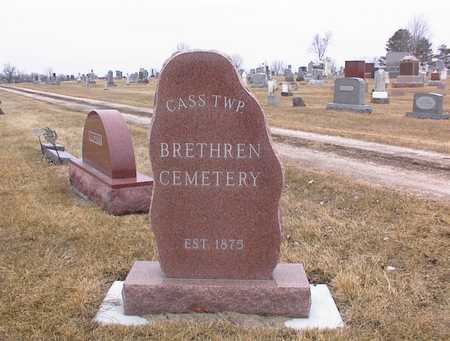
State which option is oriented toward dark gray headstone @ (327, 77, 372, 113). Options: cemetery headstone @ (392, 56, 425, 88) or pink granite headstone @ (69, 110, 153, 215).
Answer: the cemetery headstone

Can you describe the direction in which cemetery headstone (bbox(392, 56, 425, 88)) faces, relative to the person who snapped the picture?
facing the viewer

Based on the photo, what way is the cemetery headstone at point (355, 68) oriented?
toward the camera

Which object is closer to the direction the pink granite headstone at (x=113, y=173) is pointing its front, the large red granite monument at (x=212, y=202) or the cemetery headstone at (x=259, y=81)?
the large red granite monument

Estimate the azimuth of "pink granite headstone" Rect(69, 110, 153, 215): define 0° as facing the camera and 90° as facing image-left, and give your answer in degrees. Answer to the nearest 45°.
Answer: approximately 45°

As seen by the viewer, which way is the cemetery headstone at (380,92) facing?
toward the camera

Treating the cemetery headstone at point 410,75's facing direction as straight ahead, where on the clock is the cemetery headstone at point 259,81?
the cemetery headstone at point 259,81 is roughly at 3 o'clock from the cemetery headstone at point 410,75.

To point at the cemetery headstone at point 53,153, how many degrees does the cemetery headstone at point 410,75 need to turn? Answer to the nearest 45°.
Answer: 0° — it already faces it

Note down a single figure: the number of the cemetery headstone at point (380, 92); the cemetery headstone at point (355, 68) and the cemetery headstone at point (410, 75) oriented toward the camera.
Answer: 3

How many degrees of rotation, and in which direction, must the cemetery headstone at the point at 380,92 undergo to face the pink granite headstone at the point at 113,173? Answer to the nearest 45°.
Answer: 0° — it already faces it

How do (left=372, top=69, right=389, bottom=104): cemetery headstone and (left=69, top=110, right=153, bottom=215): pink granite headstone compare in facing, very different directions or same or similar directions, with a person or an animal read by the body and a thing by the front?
same or similar directions

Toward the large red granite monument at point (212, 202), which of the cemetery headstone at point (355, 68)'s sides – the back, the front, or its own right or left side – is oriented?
front

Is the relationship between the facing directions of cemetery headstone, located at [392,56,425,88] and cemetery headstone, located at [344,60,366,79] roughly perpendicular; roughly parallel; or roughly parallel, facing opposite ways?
roughly parallel

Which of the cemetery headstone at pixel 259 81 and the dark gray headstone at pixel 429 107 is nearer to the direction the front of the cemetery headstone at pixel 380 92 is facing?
the dark gray headstone
